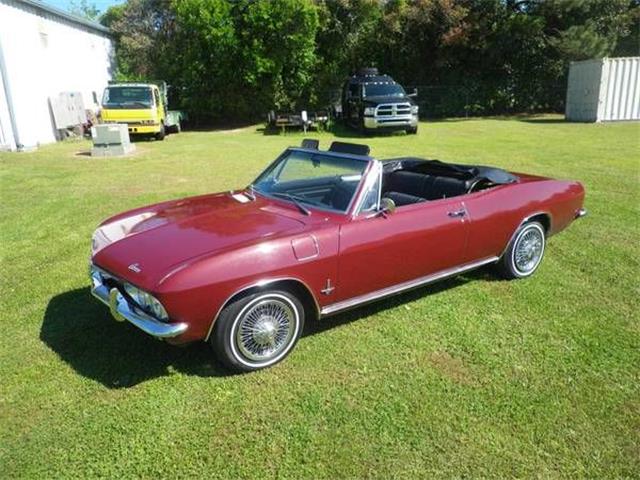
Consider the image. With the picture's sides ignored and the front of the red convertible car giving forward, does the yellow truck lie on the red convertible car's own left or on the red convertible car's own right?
on the red convertible car's own right

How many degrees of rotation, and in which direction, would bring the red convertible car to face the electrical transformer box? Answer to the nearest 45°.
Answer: approximately 90° to its right

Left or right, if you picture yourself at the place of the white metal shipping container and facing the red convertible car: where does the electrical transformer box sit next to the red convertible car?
right

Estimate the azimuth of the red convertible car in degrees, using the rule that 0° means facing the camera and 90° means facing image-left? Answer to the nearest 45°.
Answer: approximately 45°

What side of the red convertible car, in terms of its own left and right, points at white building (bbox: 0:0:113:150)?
right

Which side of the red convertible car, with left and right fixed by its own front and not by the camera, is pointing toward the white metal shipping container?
back

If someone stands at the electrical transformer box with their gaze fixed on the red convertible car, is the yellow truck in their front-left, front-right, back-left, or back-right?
back-left
